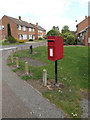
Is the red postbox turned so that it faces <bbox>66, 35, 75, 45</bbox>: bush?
no

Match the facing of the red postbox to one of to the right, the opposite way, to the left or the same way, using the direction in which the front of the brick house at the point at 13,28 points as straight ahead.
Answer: to the right

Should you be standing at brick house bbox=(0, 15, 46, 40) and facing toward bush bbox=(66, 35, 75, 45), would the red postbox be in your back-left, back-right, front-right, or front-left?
front-right

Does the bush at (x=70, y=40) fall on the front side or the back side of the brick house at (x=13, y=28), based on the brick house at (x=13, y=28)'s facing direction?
on the front side

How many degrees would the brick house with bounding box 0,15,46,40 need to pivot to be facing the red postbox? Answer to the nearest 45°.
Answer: approximately 45° to its right

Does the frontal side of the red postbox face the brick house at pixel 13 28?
no

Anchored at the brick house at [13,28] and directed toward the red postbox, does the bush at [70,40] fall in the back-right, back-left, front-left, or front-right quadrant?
front-left

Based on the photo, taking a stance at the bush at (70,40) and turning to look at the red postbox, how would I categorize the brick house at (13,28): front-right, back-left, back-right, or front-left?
back-right

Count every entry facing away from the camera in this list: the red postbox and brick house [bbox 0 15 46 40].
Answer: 0
